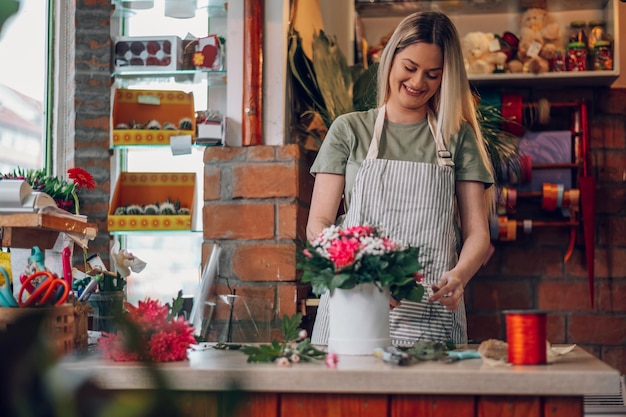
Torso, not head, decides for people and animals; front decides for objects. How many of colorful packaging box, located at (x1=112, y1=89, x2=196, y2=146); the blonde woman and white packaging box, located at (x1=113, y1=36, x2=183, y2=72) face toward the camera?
3

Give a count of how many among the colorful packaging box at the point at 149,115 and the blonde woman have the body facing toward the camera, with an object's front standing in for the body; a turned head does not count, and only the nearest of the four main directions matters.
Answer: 2

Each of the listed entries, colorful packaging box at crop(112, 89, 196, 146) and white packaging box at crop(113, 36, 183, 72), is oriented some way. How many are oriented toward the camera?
2

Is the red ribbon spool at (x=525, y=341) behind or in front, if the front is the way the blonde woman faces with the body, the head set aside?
in front

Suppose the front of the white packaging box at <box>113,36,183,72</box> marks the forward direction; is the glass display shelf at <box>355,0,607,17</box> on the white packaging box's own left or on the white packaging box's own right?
on the white packaging box's own left

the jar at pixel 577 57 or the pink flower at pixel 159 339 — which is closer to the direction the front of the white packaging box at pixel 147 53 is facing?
the pink flower

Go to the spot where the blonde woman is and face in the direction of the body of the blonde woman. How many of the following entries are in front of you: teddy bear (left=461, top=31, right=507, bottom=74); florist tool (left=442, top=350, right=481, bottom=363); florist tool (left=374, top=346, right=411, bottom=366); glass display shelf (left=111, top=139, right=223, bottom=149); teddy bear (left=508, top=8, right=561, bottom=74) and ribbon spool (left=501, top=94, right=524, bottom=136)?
2

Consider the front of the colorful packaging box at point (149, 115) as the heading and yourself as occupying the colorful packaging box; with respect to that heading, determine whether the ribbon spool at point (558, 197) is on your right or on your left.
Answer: on your left

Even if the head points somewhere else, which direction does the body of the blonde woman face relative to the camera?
toward the camera

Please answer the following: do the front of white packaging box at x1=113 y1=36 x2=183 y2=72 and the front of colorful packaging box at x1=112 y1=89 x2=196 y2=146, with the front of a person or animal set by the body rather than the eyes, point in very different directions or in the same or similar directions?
same or similar directions

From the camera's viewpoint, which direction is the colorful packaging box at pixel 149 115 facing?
toward the camera

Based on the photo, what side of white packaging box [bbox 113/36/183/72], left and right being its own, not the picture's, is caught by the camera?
front

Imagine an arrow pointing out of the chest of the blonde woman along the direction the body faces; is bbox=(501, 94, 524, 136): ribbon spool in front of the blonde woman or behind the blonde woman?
behind

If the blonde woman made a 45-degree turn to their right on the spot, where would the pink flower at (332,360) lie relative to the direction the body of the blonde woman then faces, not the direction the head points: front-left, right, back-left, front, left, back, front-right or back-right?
front-left

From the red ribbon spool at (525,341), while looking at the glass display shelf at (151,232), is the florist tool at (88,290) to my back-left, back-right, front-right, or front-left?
front-left

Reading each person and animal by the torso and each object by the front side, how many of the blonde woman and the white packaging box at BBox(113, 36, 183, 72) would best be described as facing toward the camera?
2

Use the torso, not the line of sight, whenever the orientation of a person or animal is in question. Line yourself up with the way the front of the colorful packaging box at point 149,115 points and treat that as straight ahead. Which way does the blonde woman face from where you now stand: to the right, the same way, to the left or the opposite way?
the same way
